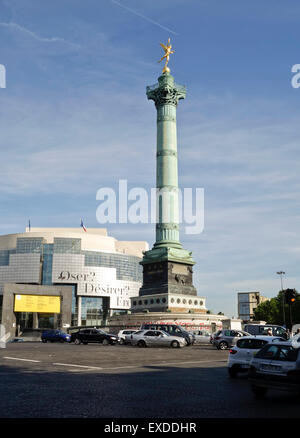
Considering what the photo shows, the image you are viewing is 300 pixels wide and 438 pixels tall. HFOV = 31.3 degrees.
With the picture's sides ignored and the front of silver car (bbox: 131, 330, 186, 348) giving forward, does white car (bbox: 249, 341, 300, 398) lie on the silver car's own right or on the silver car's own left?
on the silver car's own right

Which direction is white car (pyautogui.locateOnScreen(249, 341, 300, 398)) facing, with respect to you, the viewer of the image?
facing away from the viewer and to the right of the viewer

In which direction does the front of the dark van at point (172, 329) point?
to the viewer's right

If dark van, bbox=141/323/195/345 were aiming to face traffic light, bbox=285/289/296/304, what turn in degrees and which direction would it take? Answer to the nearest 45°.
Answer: approximately 45° to its right

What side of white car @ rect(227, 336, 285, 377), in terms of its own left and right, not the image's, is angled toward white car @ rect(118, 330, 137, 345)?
left

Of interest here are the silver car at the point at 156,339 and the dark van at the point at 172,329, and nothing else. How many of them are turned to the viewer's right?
2

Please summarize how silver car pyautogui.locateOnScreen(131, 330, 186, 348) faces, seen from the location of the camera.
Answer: facing to the right of the viewer

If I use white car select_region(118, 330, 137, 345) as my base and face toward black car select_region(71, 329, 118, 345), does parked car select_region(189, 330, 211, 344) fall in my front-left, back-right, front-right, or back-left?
back-right

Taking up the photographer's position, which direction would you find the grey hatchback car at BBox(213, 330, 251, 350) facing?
facing away from the viewer and to the right of the viewer
